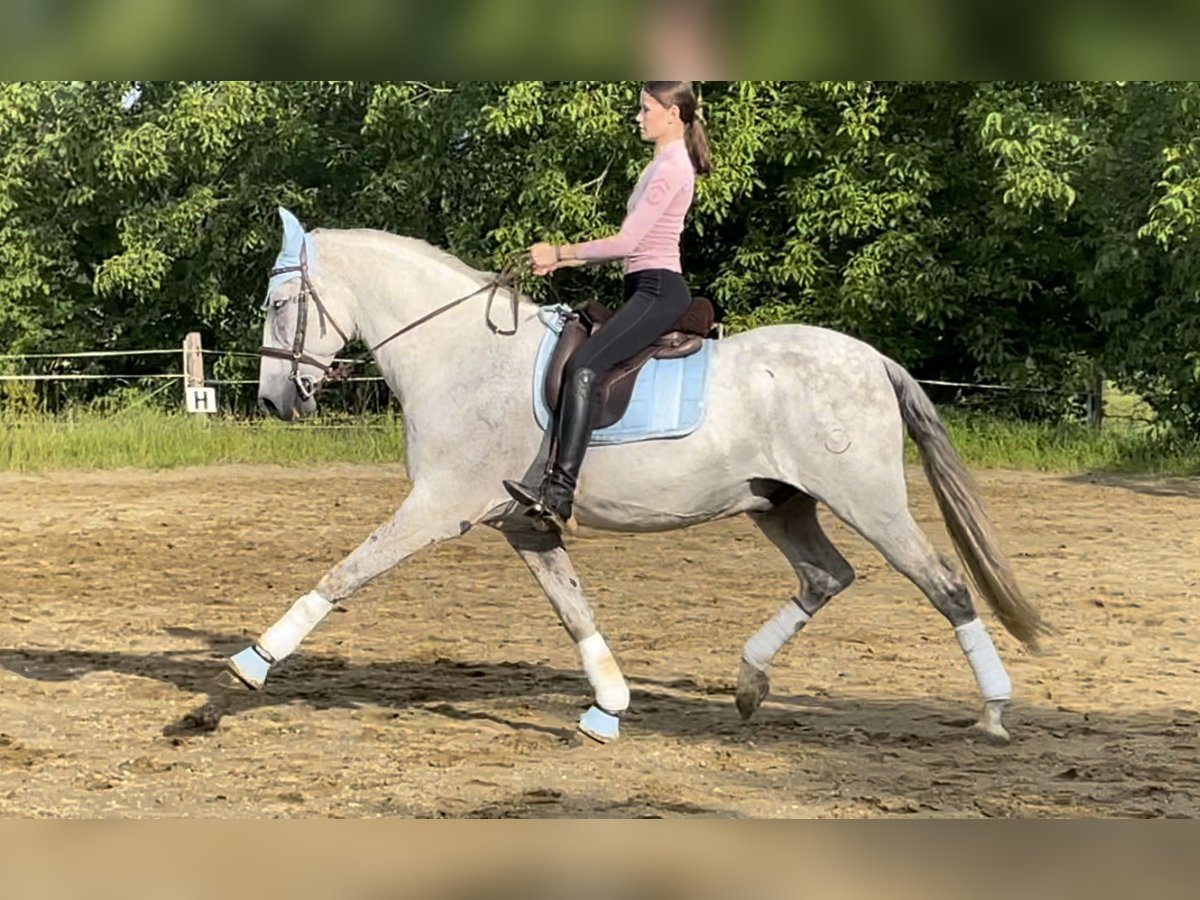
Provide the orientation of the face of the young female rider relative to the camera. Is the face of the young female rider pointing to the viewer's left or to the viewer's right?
to the viewer's left

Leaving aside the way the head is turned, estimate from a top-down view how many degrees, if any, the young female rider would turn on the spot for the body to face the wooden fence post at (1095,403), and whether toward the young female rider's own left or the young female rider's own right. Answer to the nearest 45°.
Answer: approximately 135° to the young female rider's own right

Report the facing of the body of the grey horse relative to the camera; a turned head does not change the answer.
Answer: to the viewer's left

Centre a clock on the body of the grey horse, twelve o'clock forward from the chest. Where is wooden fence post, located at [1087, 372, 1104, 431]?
The wooden fence post is roughly at 4 o'clock from the grey horse.

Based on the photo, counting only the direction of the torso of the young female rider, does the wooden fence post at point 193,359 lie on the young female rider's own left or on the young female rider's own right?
on the young female rider's own right

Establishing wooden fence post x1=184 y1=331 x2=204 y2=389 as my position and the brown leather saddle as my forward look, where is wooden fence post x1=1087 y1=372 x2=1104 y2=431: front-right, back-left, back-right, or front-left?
front-left

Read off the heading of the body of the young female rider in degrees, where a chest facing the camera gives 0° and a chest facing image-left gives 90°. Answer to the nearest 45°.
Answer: approximately 90°
